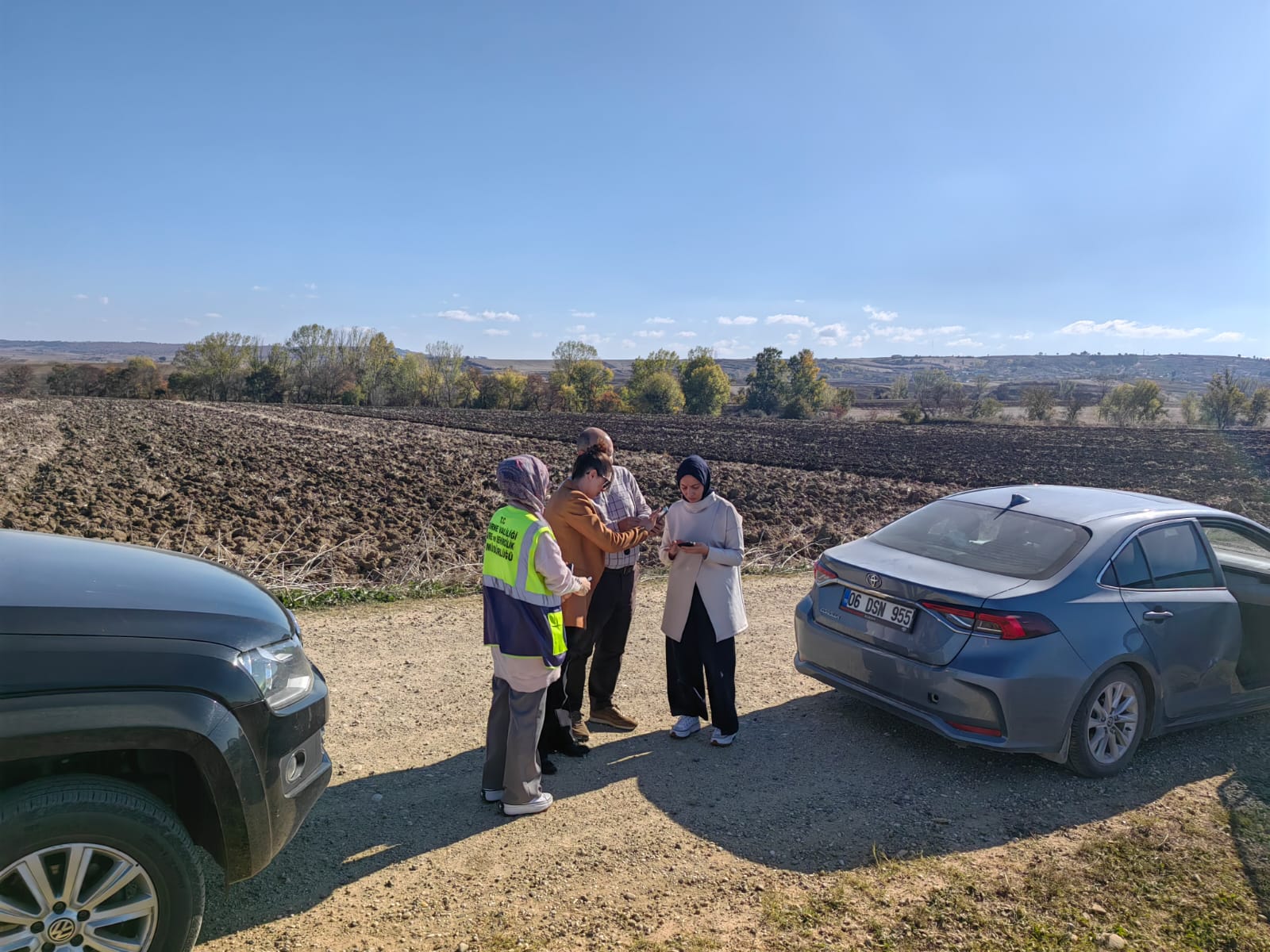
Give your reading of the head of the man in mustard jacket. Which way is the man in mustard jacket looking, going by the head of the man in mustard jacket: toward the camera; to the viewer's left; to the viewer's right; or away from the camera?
to the viewer's right

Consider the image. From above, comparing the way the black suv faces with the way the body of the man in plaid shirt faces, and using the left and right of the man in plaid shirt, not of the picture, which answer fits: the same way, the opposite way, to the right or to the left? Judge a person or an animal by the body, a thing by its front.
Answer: to the left

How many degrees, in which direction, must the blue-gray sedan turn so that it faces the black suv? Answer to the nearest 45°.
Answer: approximately 180°

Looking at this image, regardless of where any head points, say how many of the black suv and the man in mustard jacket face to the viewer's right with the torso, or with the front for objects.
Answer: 2

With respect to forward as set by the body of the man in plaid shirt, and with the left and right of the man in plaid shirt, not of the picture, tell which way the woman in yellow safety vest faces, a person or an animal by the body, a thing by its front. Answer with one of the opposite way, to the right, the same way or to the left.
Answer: to the left

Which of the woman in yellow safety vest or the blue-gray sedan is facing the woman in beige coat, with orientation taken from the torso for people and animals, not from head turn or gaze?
the woman in yellow safety vest

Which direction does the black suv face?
to the viewer's right

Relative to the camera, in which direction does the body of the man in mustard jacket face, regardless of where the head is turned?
to the viewer's right

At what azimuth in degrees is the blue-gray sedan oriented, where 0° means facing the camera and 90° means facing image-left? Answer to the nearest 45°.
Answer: approximately 225°
